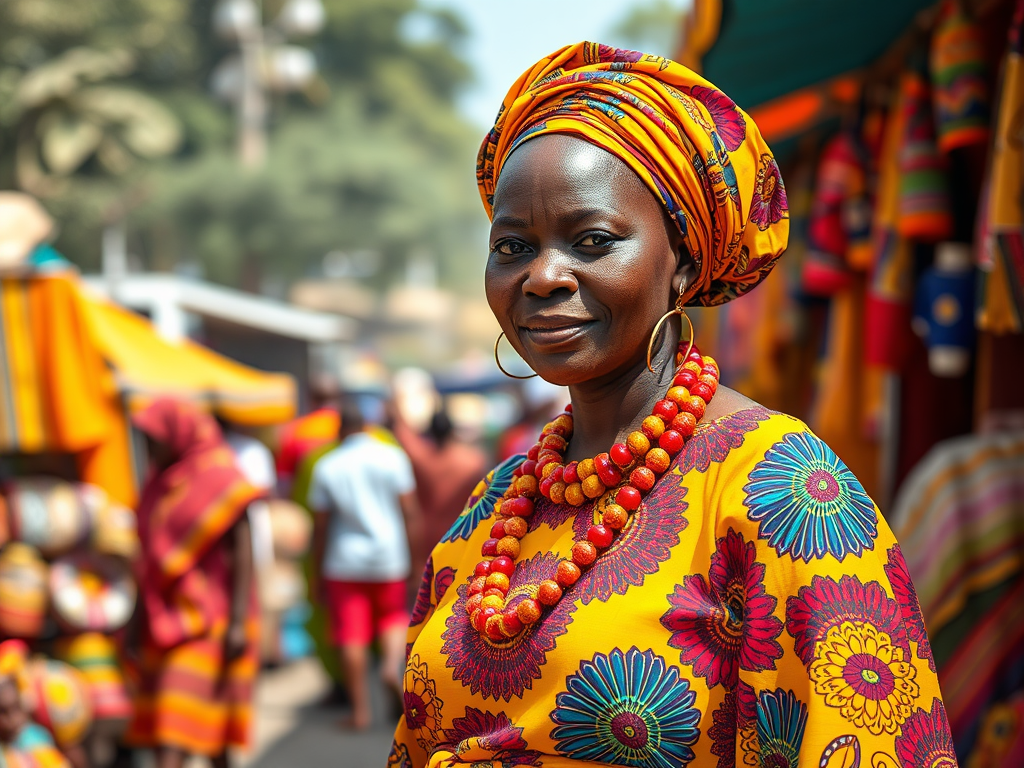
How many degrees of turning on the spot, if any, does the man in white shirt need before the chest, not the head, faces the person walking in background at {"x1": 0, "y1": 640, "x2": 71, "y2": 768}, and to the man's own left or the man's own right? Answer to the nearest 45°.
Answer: approximately 135° to the man's own left

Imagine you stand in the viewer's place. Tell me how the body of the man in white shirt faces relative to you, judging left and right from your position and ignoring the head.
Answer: facing away from the viewer

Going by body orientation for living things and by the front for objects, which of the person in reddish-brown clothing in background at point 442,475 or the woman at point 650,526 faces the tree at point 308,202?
the person in reddish-brown clothing in background

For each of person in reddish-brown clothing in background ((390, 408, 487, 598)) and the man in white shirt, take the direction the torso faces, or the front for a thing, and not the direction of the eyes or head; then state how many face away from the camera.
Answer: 2

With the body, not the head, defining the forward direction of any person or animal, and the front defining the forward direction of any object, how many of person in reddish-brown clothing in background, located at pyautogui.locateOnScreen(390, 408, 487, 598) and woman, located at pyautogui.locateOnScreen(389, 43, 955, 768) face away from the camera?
1

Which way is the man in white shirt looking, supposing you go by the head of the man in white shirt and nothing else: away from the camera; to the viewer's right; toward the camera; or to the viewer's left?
away from the camera

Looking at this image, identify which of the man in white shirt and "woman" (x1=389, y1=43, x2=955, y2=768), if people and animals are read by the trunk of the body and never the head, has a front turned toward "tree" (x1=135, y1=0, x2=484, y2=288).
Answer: the man in white shirt

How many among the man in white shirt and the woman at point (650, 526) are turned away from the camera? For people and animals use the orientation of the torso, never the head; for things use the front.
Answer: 1

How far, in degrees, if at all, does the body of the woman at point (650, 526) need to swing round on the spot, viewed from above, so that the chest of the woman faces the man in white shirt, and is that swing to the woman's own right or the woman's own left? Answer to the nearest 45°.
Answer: approximately 135° to the woman's own right

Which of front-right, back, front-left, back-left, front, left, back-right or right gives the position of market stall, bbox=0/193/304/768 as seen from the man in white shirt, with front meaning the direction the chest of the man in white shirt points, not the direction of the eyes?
back-left

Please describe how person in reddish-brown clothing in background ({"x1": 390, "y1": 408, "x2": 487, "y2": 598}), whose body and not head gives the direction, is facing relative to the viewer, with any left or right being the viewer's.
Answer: facing away from the viewer

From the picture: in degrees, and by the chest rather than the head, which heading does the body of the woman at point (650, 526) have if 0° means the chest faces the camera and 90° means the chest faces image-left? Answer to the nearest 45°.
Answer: approximately 45°
